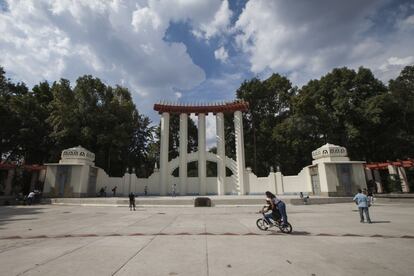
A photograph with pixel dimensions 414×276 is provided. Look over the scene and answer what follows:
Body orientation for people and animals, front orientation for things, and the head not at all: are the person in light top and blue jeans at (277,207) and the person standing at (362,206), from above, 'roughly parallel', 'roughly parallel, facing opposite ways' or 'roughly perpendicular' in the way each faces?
roughly perpendicular

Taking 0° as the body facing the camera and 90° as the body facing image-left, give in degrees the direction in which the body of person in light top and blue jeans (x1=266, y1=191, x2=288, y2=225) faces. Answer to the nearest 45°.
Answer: approximately 90°

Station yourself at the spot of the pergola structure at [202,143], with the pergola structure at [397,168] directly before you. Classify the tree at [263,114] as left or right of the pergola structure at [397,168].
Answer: left

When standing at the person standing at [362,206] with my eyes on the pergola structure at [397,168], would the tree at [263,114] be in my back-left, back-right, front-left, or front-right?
front-left

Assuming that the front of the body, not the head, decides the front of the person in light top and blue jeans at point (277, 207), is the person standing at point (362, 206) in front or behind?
behind

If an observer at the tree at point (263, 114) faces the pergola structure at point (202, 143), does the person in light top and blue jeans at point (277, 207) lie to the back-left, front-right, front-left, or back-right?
front-left

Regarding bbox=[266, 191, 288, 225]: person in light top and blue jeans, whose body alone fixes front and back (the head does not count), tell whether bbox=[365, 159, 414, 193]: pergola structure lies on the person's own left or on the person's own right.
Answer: on the person's own right

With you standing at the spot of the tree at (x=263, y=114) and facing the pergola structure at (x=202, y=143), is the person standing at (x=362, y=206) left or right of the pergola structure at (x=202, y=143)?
left
